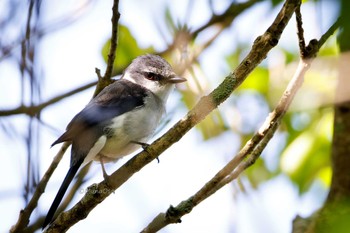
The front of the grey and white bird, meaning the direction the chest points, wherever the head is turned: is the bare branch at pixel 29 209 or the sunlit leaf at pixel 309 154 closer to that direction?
the sunlit leaf

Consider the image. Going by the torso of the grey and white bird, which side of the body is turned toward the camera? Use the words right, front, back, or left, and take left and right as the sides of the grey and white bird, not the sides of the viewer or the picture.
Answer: right

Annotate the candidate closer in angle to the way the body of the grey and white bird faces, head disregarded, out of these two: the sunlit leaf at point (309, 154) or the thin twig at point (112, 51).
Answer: the sunlit leaf

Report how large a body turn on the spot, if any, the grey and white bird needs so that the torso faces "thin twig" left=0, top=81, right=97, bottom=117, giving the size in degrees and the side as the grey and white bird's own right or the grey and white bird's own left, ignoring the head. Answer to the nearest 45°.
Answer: approximately 135° to the grey and white bird's own right

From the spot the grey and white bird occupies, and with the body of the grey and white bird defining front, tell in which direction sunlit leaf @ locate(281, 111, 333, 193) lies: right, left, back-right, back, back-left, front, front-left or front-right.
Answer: front

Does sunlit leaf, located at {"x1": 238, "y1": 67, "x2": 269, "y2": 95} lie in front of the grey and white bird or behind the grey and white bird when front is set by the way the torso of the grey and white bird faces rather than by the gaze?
in front

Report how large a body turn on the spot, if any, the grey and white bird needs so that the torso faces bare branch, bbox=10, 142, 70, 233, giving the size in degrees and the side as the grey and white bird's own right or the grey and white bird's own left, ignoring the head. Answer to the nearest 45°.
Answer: approximately 135° to the grey and white bird's own right
